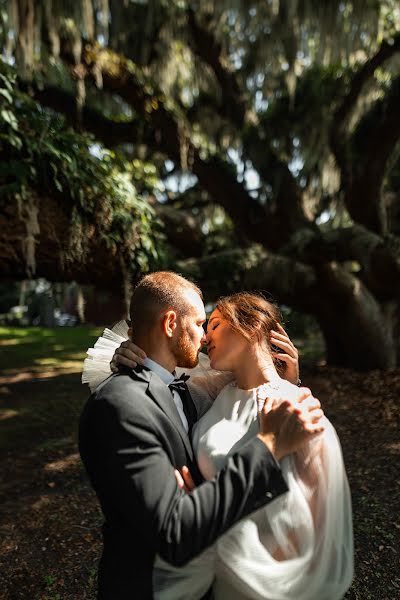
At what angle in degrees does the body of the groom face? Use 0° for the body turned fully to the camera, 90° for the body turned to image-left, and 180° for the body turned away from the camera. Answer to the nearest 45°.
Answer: approximately 270°

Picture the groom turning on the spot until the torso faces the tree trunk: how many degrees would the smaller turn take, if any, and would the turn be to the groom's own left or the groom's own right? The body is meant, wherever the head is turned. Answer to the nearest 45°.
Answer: approximately 45° to the groom's own left

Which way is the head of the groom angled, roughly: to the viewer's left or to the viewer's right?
to the viewer's right
